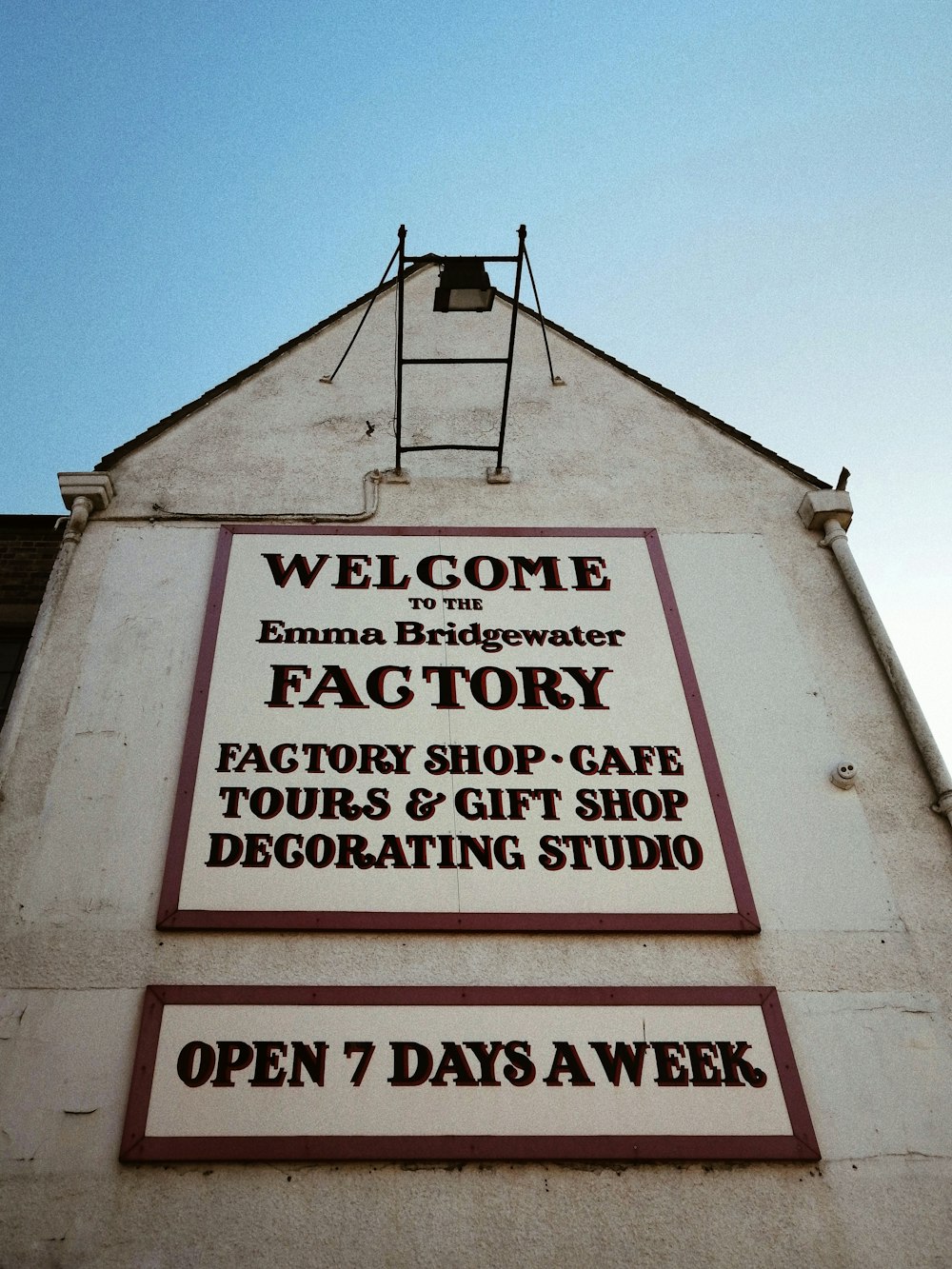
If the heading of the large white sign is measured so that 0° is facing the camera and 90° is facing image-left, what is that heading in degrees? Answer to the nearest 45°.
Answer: approximately 0°

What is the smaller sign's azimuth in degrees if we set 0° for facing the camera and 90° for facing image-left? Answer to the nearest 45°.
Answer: approximately 0°

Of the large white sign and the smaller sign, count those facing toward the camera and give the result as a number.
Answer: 2
